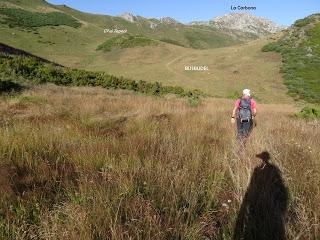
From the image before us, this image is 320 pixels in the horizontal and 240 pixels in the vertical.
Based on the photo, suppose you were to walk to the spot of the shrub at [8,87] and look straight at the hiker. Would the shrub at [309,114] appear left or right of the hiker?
left

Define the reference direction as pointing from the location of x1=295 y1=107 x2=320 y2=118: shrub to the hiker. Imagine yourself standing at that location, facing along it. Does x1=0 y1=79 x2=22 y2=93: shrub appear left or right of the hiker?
right

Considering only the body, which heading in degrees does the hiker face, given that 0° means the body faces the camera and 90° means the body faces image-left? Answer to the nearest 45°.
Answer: approximately 180°

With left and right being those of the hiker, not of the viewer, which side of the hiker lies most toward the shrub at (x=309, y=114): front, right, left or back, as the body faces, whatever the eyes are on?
front

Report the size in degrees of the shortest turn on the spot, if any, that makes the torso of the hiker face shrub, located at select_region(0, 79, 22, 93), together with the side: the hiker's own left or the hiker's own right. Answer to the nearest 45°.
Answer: approximately 45° to the hiker's own left
